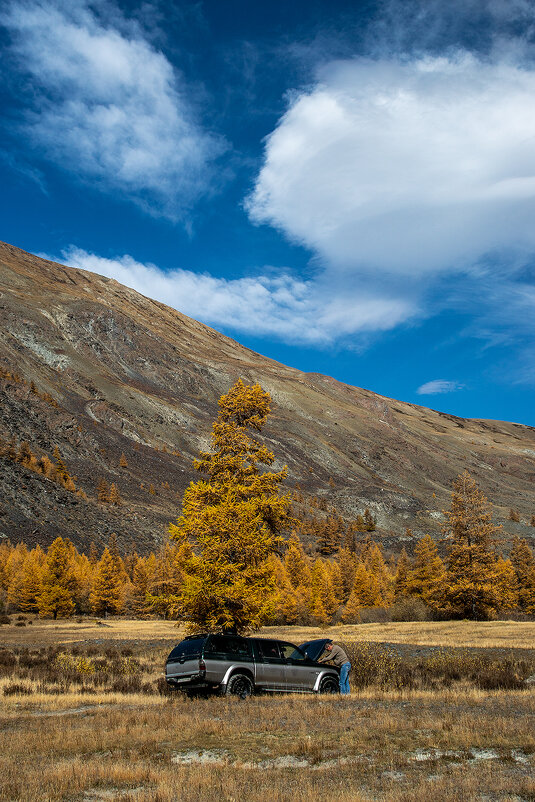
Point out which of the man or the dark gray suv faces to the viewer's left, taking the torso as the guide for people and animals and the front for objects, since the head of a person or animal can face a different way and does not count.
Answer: the man

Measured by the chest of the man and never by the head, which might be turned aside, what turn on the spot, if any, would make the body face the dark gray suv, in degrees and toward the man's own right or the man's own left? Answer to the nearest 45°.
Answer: approximately 45° to the man's own left

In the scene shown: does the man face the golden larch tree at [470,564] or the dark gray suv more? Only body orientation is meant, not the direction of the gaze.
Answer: the dark gray suv

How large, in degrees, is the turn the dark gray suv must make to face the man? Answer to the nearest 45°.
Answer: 0° — it already faces them

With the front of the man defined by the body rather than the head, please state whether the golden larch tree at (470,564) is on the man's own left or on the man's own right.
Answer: on the man's own right

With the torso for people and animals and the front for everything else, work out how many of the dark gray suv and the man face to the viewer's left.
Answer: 1

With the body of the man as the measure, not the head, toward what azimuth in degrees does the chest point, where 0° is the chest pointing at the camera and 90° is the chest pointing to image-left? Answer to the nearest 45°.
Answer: approximately 90°

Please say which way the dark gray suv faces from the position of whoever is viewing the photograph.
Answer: facing away from the viewer and to the right of the viewer
